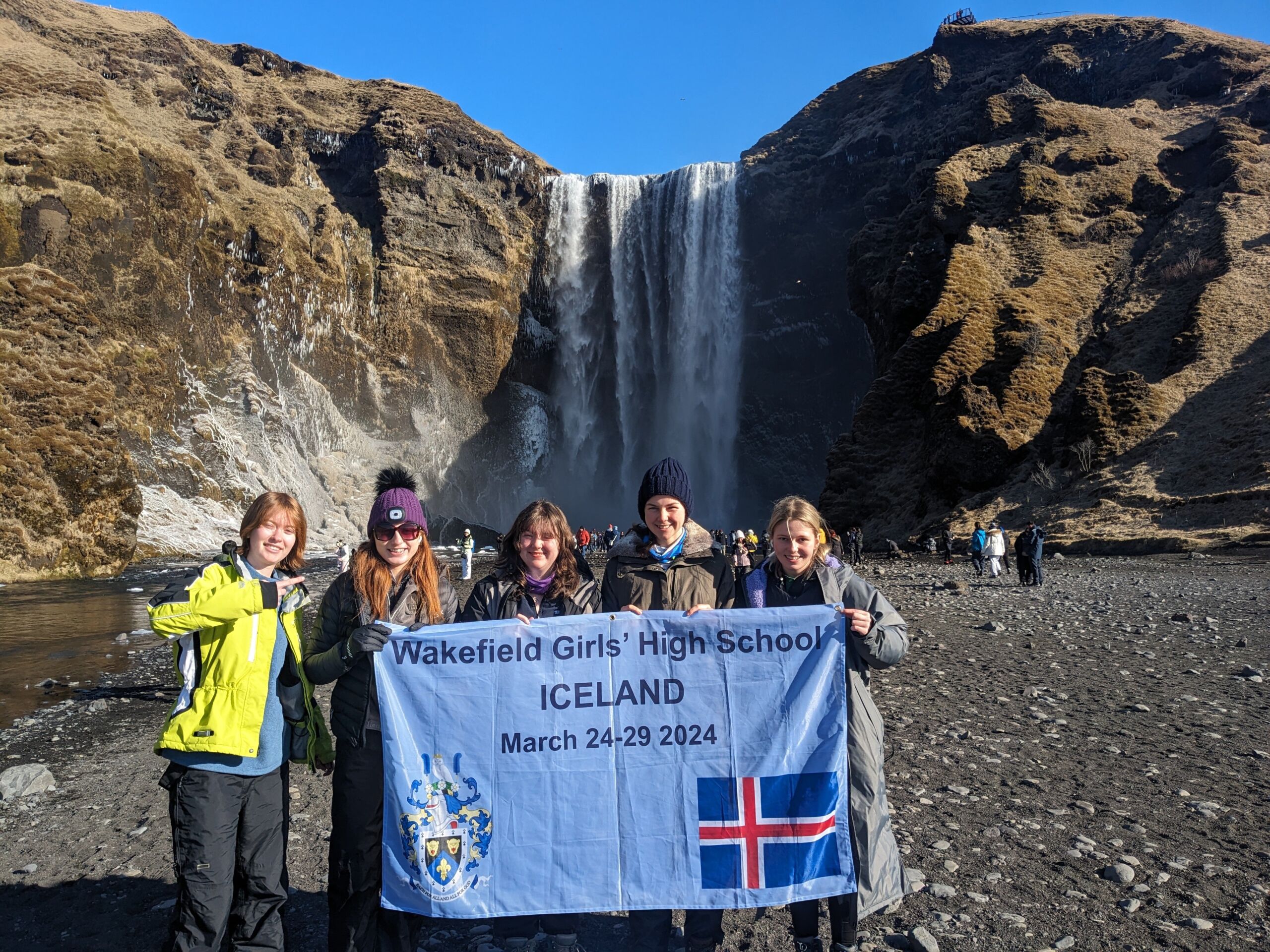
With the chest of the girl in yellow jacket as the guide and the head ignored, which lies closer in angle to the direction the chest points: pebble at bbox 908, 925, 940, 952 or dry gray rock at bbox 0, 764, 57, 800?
the pebble

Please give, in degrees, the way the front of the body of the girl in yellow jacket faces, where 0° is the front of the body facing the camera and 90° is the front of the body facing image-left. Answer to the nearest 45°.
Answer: approximately 315°

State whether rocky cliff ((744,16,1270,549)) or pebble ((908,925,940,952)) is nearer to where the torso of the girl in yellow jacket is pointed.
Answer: the pebble

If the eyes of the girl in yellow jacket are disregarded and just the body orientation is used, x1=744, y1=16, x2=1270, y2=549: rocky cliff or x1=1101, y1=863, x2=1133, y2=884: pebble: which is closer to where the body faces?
the pebble

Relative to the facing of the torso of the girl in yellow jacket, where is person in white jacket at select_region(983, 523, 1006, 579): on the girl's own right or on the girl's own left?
on the girl's own left

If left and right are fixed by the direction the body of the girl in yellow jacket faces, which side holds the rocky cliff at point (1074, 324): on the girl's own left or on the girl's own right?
on the girl's own left

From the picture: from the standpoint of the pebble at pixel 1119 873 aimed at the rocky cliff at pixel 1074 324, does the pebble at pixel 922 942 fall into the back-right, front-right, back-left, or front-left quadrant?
back-left

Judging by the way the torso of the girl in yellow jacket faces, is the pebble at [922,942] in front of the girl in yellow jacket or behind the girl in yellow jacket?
in front

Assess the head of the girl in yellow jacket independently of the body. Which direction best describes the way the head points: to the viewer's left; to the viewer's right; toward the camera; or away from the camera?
toward the camera

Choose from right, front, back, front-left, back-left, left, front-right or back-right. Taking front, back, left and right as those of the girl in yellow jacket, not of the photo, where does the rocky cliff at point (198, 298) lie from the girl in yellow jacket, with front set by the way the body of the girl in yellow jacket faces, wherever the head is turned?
back-left
